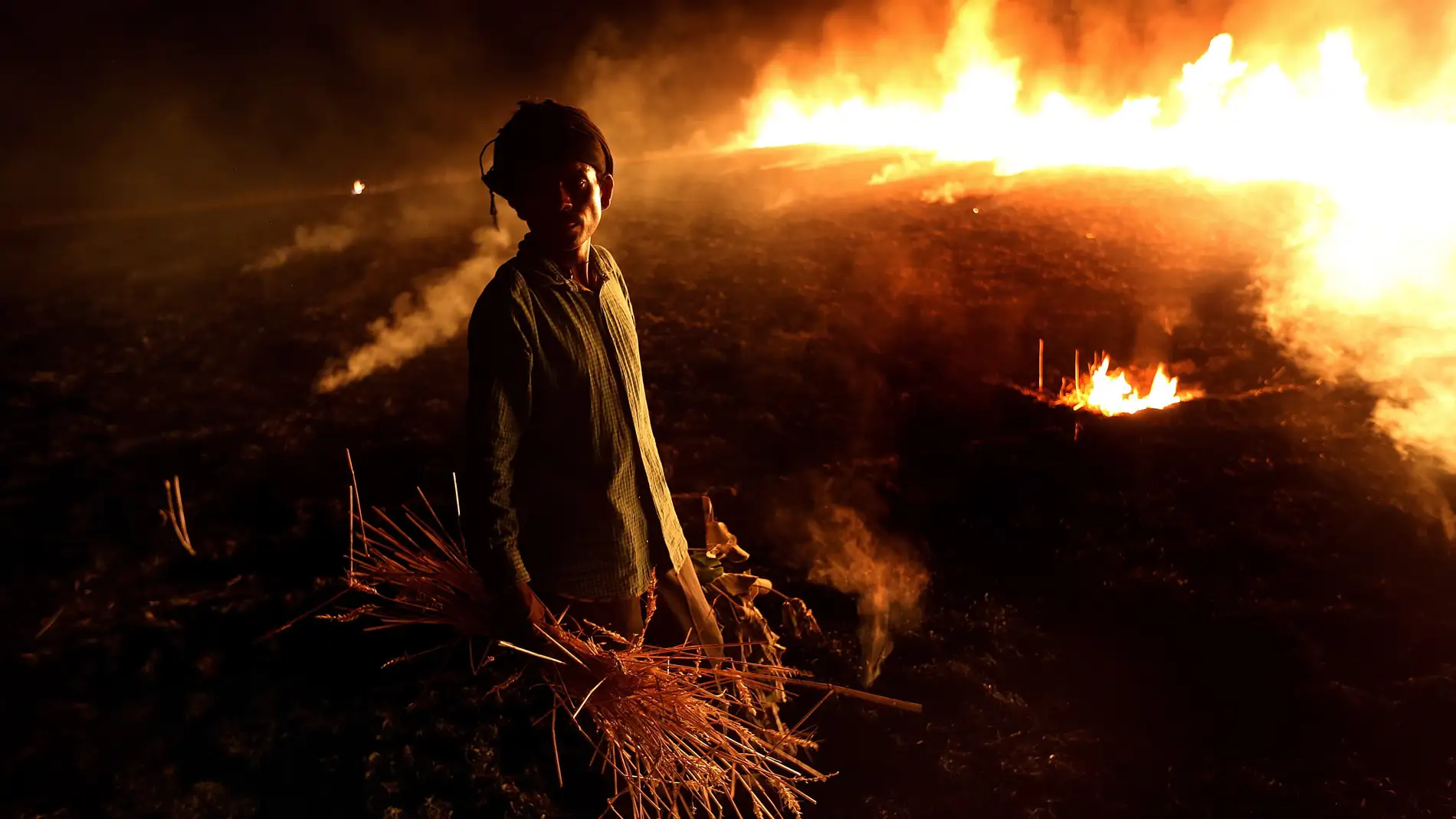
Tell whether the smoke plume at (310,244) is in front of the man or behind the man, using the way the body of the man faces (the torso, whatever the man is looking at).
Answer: behind

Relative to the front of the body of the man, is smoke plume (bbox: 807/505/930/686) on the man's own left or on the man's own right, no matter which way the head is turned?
on the man's own left

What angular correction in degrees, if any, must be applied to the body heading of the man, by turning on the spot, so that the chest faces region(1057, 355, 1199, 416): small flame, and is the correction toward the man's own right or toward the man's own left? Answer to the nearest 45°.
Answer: approximately 90° to the man's own left

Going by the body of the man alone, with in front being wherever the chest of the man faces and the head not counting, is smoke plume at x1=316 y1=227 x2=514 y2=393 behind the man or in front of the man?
behind

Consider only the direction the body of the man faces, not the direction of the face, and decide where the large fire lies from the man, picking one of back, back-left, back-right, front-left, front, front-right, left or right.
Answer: left

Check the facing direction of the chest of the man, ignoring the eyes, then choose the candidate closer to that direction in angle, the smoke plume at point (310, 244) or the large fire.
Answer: the large fire

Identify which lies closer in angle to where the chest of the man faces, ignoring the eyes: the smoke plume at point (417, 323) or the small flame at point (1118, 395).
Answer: the small flame

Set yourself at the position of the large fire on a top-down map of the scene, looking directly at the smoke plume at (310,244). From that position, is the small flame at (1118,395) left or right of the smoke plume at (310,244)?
left

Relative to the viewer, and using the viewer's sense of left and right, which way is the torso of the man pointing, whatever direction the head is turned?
facing the viewer and to the right of the viewer
